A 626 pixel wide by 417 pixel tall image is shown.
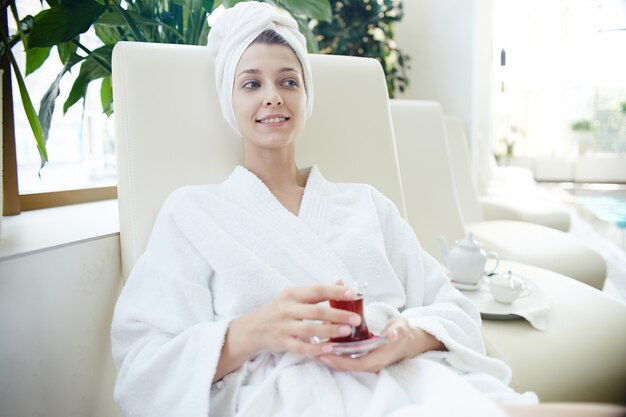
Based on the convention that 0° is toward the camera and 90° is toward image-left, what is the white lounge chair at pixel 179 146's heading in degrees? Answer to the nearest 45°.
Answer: approximately 315°

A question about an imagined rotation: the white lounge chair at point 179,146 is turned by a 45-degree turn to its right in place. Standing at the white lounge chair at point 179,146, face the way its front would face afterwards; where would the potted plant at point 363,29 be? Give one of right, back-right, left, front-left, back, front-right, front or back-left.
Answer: back

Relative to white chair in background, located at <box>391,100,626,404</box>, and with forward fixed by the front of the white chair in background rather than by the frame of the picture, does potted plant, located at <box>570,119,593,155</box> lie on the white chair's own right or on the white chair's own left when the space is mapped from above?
on the white chair's own left

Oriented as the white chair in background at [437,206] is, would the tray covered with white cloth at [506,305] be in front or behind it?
in front

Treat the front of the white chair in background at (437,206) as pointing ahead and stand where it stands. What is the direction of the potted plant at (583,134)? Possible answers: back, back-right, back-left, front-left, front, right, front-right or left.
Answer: back-left

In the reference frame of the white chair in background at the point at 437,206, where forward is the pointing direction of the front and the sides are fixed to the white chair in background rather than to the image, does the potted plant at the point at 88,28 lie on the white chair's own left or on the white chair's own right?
on the white chair's own right

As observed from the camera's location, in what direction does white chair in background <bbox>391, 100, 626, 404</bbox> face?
facing the viewer and to the right of the viewer

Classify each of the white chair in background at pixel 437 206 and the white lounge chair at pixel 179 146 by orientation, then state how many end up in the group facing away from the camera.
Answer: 0

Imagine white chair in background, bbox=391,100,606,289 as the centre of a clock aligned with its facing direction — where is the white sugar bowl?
The white sugar bowl is roughly at 1 o'clock from the white chair in background.
